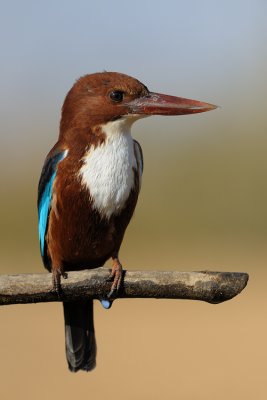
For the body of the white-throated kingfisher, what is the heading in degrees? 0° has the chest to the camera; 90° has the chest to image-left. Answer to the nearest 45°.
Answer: approximately 315°
